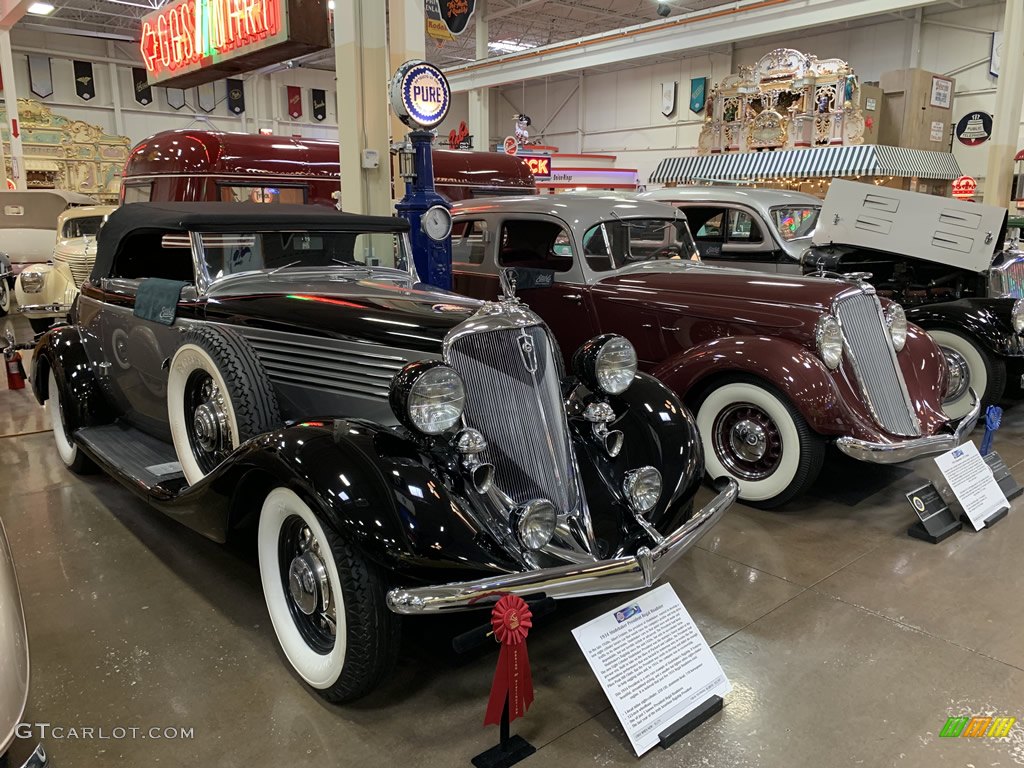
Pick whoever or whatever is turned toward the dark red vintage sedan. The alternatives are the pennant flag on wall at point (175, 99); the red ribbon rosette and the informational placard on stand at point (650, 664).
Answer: the pennant flag on wall

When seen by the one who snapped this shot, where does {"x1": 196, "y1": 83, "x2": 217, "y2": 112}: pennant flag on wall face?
facing the viewer

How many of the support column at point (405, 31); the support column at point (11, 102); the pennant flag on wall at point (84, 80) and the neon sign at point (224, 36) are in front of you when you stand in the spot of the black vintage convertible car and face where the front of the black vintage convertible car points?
0

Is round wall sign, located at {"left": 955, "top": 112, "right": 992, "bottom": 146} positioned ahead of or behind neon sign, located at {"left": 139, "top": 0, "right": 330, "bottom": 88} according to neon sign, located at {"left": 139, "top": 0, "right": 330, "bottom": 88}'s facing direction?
behind

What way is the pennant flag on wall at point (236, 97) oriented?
toward the camera

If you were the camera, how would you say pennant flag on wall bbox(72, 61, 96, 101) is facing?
facing the viewer

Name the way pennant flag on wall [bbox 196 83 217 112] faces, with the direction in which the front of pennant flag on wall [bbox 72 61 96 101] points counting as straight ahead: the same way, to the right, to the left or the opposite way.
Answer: the same way

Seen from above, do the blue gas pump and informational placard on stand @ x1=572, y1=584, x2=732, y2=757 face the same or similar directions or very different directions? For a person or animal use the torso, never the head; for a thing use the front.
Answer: same or similar directions

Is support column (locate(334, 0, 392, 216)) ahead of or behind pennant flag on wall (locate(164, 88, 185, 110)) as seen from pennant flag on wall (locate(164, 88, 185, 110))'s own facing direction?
ahead

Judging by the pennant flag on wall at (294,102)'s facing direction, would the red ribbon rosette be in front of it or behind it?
in front

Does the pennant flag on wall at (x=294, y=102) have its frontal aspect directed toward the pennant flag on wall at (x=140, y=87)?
no

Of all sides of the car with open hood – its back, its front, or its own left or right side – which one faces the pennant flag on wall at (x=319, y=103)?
back

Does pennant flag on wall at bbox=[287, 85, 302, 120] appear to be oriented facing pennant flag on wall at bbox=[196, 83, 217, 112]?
no

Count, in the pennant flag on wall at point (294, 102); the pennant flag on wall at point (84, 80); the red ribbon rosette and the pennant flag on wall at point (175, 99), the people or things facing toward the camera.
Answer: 4

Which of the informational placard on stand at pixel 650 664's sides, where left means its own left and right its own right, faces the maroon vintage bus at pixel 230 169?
back

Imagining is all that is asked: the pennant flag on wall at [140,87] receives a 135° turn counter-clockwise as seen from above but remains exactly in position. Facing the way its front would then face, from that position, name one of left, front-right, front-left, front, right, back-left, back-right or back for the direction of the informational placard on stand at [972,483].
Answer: back-right

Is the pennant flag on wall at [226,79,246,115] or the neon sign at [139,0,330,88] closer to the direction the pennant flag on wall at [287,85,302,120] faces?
the neon sign

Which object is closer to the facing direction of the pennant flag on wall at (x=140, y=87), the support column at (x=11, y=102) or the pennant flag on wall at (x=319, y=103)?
the support column

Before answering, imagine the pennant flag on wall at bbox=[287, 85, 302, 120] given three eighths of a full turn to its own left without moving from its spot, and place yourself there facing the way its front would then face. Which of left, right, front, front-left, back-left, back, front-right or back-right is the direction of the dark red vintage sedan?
back-right

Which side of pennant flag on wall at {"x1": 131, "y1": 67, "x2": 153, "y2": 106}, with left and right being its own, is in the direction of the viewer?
front

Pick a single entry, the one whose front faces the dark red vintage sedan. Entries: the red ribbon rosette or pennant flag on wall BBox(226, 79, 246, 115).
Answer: the pennant flag on wall
